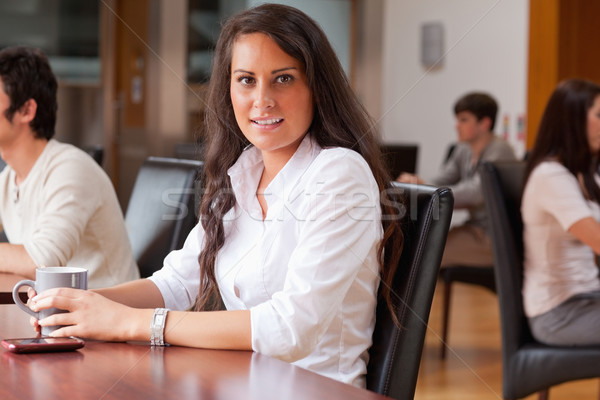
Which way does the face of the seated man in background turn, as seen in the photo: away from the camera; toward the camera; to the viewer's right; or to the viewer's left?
to the viewer's left

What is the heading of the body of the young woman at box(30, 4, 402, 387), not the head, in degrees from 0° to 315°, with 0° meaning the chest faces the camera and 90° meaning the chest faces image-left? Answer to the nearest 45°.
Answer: approximately 45°

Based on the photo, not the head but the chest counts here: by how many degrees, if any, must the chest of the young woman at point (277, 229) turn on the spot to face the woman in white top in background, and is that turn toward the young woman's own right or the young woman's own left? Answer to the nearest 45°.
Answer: approximately 180°

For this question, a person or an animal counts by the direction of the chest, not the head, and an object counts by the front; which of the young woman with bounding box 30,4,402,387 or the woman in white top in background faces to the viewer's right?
the woman in white top in background

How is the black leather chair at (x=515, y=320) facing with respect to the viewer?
to the viewer's right

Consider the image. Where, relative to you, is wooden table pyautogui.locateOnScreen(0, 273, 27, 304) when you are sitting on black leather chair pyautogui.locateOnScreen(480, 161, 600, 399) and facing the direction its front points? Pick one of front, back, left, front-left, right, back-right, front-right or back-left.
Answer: back-right

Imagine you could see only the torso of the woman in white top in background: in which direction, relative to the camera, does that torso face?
to the viewer's right
